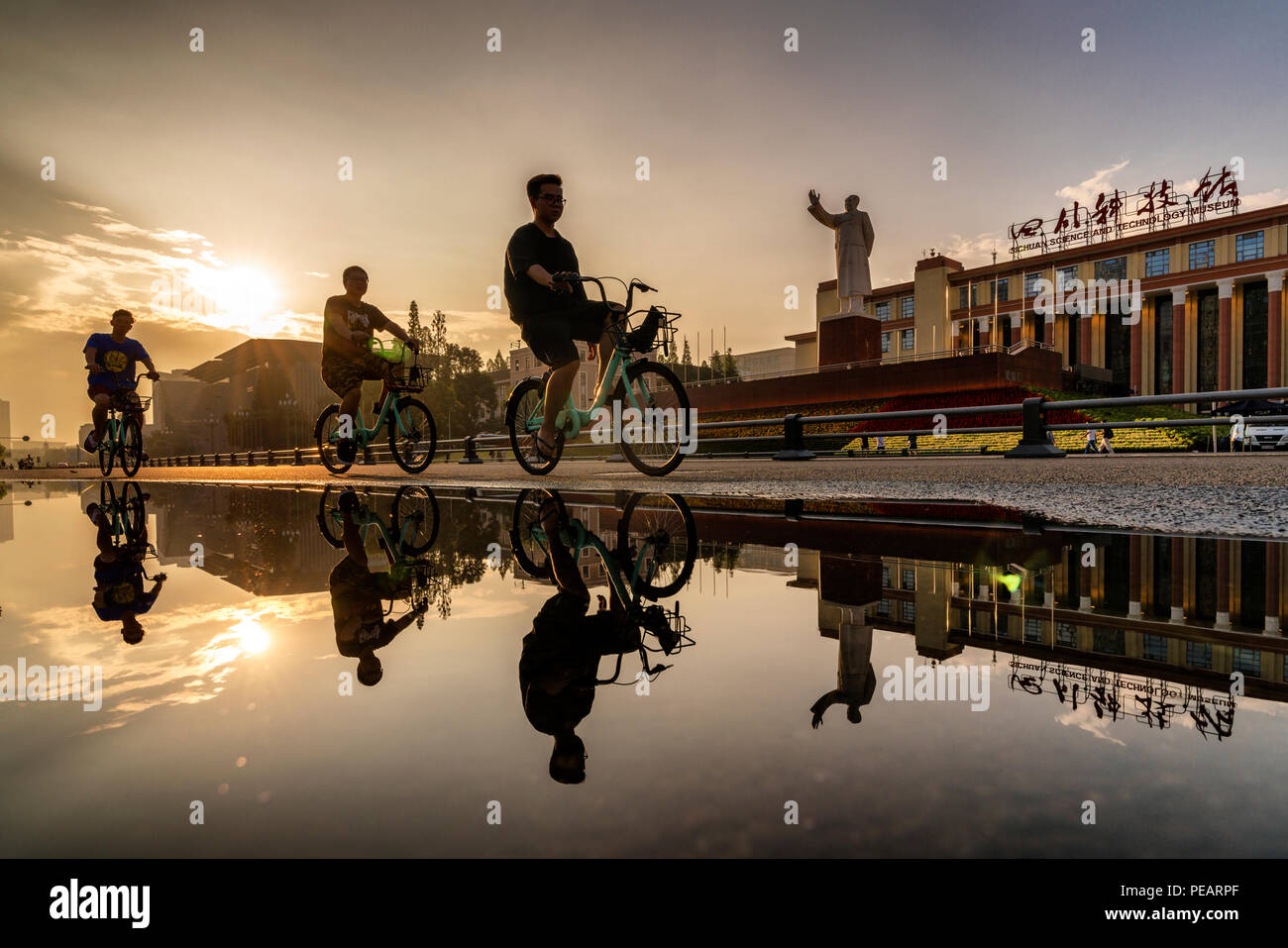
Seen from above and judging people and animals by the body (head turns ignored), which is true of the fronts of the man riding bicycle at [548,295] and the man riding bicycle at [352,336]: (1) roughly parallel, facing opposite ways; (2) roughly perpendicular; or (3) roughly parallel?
roughly parallel

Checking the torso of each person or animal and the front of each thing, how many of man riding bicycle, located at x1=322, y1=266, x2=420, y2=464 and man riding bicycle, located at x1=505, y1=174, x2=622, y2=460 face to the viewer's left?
0

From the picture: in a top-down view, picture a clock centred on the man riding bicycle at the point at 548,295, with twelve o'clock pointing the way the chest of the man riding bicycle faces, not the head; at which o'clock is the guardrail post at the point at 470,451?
The guardrail post is roughly at 7 o'clock from the man riding bicycle.

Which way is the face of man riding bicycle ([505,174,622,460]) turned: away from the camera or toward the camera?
toward the camera

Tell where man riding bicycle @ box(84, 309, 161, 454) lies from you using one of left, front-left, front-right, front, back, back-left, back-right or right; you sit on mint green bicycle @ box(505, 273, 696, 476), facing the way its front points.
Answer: back

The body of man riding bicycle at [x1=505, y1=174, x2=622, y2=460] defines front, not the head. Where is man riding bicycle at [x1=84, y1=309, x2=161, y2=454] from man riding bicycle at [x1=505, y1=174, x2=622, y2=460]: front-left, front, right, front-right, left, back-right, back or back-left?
back

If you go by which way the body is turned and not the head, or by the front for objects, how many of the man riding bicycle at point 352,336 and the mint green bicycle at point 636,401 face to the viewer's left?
0

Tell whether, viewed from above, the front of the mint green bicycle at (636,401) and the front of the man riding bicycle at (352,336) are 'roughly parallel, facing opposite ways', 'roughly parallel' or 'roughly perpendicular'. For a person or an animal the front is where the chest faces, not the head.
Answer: roughly parallel

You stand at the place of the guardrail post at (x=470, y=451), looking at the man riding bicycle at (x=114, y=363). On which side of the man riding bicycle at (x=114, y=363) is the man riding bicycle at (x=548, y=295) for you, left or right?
left

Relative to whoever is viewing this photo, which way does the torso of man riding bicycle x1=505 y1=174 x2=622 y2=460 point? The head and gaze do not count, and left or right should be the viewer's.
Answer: facing the viewer and to the right of the viewer

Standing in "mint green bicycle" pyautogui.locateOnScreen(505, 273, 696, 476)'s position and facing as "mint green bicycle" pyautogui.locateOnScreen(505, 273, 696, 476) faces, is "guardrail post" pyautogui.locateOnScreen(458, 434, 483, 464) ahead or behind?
behind

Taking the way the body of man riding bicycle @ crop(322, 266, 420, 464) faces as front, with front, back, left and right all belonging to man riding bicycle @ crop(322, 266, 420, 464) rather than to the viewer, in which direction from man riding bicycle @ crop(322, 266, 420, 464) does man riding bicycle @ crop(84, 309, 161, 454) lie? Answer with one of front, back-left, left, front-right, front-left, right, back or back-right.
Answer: back

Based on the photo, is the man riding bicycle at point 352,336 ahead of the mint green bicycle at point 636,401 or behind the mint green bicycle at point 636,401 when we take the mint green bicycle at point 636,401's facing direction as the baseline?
behind
